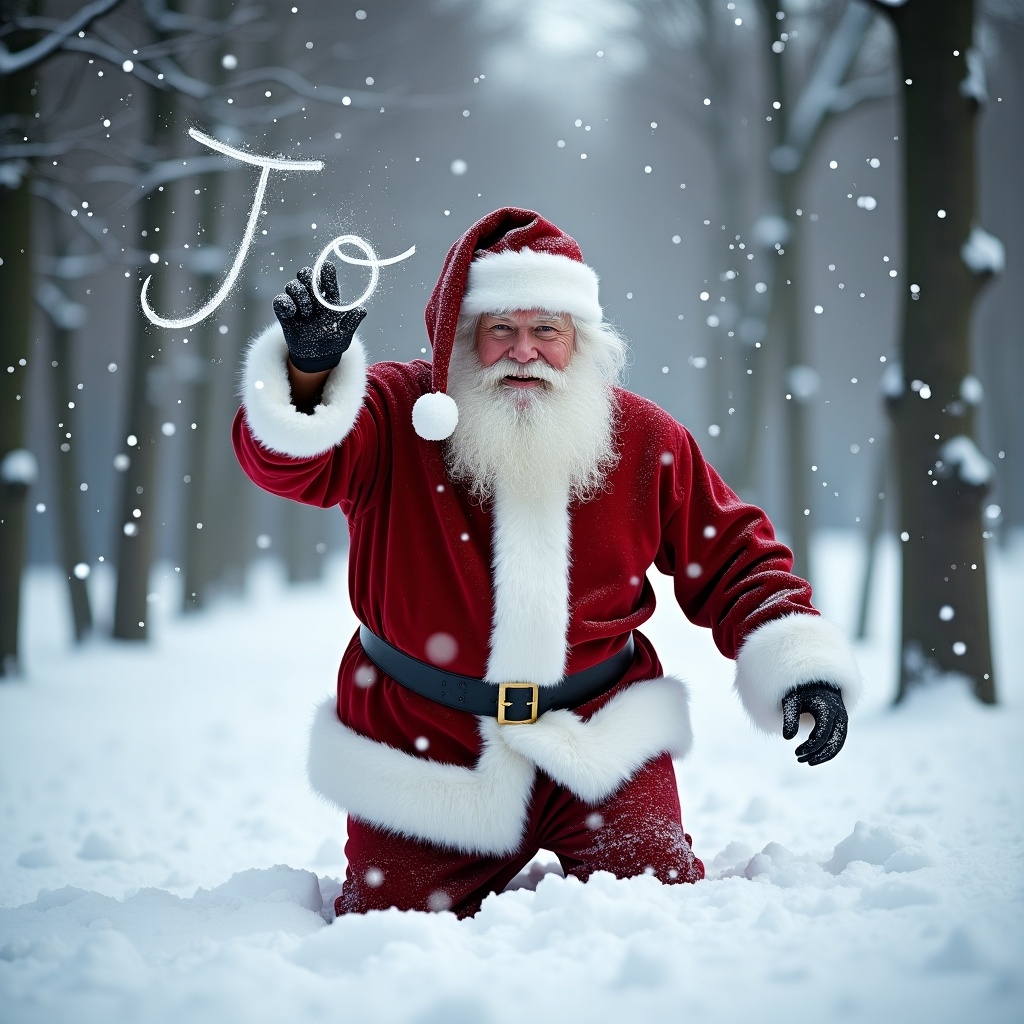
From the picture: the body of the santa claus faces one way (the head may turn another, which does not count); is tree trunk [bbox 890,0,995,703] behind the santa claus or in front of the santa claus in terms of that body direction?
behind

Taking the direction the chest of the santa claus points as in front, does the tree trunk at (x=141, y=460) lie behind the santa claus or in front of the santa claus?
behind

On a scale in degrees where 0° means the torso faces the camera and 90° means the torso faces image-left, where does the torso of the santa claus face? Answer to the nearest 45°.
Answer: approximately 0°

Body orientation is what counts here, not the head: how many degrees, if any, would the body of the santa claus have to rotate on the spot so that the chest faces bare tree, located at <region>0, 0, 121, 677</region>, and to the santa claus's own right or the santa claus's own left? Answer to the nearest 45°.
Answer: approximately 135° to the santa claus's own right

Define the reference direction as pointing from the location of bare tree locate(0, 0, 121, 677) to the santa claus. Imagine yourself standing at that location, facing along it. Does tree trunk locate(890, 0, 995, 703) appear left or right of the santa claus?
left

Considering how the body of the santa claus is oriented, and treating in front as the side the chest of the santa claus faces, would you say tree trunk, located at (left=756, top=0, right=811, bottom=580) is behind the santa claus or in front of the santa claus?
behind
